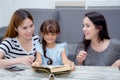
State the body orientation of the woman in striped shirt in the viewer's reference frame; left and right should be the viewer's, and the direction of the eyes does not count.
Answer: facing the viewer and to the right of the viewer

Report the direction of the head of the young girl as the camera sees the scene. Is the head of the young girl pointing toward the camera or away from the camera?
toward the camera

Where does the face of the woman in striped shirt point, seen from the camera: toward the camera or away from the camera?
toward the camera

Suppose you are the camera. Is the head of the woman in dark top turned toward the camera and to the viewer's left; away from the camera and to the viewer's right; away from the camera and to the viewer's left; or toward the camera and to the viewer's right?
toward the camera and to the viewer's left

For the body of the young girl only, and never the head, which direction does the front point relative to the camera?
toward the camera

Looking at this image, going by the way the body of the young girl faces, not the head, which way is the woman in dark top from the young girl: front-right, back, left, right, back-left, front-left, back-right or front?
left

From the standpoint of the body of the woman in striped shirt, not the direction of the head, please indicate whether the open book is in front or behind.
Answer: in front

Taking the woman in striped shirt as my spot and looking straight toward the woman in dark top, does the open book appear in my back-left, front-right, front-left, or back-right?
front-right
